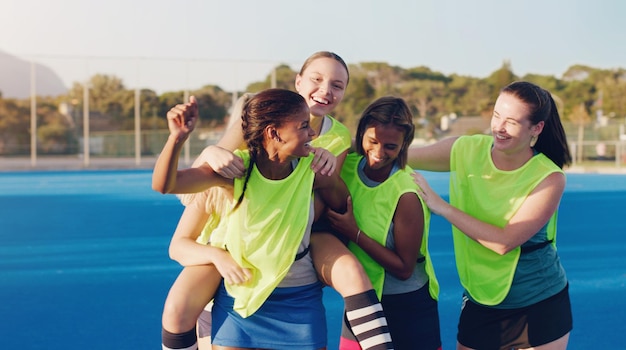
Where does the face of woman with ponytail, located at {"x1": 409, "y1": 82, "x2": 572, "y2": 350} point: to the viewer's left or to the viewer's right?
to the viewer's left

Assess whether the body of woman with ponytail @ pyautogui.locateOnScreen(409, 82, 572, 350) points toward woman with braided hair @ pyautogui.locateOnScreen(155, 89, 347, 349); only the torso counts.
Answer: yes

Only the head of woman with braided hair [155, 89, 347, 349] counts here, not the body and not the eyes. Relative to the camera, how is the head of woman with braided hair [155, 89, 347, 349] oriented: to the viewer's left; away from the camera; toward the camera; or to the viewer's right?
to the viewer's right

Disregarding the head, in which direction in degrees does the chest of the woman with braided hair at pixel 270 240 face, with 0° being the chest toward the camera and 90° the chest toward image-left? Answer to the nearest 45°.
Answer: approximately 0°

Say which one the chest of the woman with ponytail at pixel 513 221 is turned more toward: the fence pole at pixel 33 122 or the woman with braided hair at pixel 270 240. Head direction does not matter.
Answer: the woman with braided hair

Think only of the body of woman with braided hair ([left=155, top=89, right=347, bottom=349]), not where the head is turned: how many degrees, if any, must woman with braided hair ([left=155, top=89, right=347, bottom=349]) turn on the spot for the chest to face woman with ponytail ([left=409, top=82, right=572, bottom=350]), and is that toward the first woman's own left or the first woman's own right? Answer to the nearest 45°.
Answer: approximately 90° to the first woman's own left

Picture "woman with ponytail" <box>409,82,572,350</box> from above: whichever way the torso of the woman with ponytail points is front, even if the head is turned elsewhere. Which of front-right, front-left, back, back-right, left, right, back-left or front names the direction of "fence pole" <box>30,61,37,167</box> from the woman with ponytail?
right

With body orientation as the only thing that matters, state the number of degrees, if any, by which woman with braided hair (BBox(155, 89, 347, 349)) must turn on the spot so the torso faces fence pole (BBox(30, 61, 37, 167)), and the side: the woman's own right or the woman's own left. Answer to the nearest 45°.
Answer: approximately 180°

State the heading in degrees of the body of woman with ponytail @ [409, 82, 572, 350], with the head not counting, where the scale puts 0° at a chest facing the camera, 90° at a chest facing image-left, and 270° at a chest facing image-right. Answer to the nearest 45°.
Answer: approximately 45°

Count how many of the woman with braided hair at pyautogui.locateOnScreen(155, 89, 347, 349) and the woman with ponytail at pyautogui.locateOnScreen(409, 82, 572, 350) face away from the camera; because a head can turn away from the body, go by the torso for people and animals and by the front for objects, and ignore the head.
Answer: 0
